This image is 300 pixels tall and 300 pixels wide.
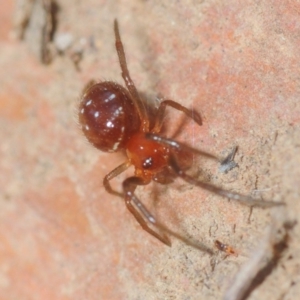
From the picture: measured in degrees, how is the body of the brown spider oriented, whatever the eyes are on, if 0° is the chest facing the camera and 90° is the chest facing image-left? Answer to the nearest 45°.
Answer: approximately 315°

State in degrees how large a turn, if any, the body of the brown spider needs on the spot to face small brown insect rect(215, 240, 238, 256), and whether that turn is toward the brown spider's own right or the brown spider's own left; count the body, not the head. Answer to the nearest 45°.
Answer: approximately 45° to the brown spider's own right
